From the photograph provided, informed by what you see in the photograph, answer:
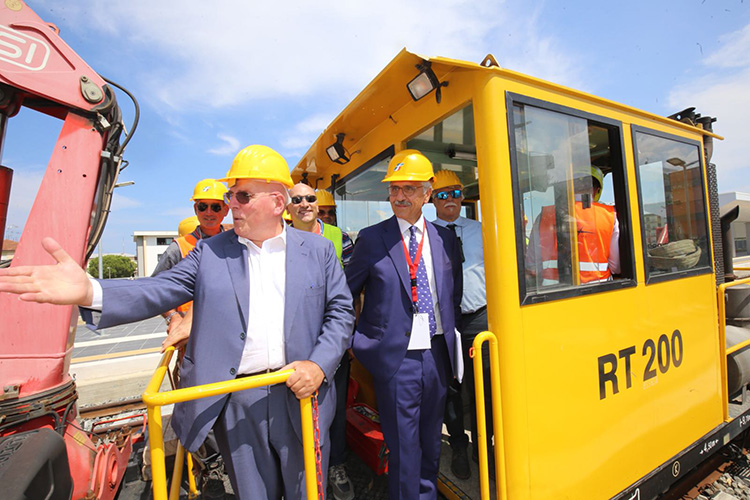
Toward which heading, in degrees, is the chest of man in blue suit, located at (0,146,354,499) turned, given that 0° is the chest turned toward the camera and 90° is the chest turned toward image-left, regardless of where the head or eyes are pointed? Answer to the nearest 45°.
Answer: approximately 45°

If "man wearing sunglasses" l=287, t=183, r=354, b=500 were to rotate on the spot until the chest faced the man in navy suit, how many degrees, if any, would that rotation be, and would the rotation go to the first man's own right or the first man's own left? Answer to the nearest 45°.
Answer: approximately 45° to the first man's own left

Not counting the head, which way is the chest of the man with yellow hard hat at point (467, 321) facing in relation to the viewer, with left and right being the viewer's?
facing the viewer

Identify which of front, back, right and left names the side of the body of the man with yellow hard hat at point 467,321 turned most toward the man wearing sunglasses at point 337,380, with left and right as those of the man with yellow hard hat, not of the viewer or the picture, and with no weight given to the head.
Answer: right

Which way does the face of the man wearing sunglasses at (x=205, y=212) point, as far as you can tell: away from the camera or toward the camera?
toward the camera

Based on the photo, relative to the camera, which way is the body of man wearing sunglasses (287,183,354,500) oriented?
toward the camera

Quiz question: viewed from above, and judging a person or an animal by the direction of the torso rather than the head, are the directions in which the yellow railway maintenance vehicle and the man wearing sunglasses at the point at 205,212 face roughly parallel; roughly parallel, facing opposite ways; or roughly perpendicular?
roughly perpendicular

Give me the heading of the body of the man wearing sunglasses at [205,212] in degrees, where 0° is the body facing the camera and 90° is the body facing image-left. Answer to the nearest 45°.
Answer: approximately 0°

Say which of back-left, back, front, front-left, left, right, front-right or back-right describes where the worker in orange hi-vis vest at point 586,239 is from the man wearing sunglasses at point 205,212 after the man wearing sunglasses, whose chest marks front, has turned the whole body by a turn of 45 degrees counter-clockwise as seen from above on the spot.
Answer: front

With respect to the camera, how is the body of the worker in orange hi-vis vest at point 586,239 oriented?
away from the camera
